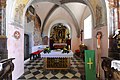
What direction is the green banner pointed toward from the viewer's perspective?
toward the camera
